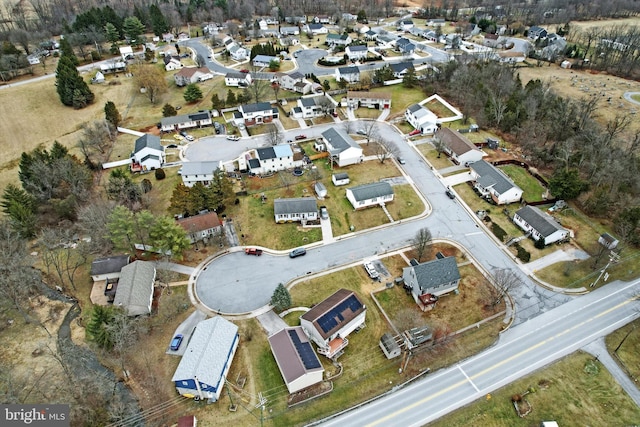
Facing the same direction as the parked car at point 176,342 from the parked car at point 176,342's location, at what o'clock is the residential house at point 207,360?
The residential house is roughly at 10 o'clock from the parked car.

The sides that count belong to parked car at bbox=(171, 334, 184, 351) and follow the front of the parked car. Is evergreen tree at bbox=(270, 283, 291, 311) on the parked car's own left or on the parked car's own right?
on the parked car's own left

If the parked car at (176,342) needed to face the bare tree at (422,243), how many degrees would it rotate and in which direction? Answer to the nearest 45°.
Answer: approximately 135° to its left

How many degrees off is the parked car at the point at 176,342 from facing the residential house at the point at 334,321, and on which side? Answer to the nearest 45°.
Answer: approximately 90° to its left

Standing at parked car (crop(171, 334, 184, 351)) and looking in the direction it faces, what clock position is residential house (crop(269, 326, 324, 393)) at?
The residential house is roughly at 9 o'clock from the parked car.

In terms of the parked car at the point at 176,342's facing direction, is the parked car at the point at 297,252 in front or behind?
behind

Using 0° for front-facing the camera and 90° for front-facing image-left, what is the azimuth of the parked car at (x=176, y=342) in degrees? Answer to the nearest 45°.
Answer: approximately 45°

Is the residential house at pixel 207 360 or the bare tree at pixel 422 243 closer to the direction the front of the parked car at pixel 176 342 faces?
the residential house

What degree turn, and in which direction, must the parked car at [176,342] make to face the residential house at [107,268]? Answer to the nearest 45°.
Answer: approximately 135° to its right

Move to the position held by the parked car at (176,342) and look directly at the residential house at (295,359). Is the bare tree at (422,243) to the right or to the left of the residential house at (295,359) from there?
left
